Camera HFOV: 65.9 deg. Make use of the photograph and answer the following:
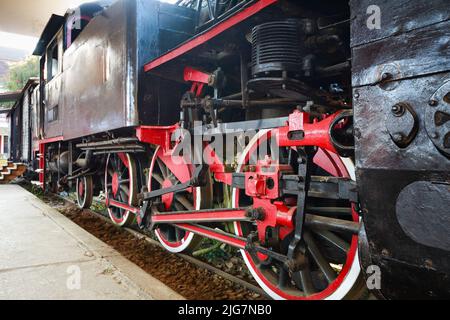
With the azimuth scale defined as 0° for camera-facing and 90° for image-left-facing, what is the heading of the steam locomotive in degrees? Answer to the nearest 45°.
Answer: approximately 315°

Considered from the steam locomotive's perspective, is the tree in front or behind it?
behind
